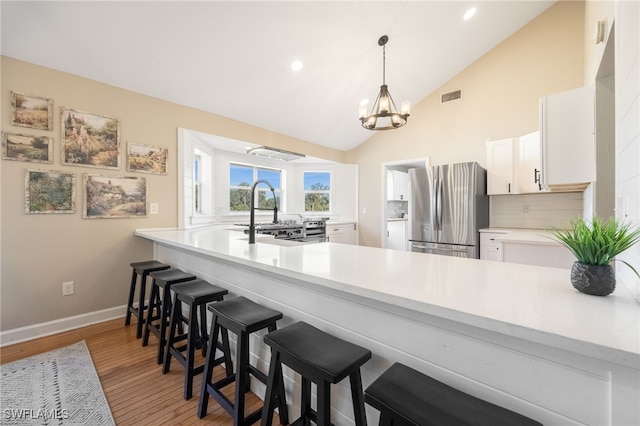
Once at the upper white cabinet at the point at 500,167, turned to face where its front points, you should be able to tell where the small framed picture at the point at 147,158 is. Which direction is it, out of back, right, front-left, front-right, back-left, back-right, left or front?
front-right

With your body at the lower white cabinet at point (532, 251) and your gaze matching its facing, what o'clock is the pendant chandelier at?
The pendant chandelier is roughly at 2 o'clock from the lower white cabinet.

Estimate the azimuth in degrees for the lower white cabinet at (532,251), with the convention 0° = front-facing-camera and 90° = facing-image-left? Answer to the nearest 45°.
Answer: approximately 0°

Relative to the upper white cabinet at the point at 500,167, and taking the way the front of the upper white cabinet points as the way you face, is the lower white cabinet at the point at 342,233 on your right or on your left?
on your right

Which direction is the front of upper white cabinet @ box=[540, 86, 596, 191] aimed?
to the viewer's left

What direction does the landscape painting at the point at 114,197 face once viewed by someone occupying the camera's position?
facing the viewer and to the right of the viewer

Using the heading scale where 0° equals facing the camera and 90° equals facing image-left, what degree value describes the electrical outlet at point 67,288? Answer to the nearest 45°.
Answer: approximately 315°

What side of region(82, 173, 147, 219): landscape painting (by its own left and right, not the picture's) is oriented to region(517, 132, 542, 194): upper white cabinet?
front

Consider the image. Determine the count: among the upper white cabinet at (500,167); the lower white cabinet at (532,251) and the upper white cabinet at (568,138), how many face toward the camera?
2
